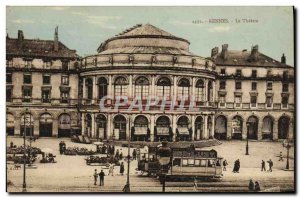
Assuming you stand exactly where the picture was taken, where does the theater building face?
facing the viewer

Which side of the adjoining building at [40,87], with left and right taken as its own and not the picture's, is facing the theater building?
left

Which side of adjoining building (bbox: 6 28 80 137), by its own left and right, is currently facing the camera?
front

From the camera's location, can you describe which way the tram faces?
facing to the left of the viewer

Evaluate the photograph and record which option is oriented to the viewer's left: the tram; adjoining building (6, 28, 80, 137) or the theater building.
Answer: the tram

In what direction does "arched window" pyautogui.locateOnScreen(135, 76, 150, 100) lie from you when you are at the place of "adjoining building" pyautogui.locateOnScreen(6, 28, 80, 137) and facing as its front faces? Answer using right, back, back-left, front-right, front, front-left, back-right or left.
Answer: left

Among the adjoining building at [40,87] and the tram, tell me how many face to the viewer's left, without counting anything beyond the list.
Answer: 1

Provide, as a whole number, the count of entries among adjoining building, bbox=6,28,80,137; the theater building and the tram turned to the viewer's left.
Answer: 1

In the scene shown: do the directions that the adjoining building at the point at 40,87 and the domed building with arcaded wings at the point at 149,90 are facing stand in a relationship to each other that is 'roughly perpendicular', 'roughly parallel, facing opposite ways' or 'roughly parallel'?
roughly parallel

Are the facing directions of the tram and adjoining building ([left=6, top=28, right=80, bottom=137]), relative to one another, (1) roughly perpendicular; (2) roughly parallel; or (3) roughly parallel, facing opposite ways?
roughly perpendicular

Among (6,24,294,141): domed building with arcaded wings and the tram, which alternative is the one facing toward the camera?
the domed building with arcaded wings
